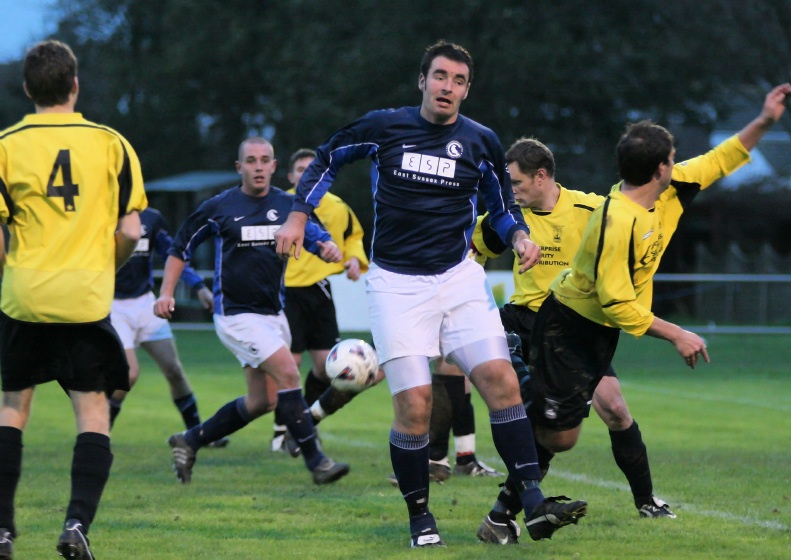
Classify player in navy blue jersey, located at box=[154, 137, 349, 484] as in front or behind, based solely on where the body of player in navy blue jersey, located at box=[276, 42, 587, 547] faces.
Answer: behind

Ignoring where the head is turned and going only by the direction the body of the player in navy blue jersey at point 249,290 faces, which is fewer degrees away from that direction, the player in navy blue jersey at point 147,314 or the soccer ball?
the soccer ball

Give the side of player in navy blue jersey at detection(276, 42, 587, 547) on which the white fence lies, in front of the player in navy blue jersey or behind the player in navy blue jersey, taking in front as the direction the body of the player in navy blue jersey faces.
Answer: behind

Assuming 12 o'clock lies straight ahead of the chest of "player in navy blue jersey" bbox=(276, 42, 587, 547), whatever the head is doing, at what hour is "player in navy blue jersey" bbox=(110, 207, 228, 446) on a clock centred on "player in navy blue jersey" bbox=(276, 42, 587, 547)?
"player in navy blue jersey" bbox=(110, 207, 228, 446) is roughly at 5 o'clock from "player in navy blue jersey" bbox=(276, 42, 587, 547).

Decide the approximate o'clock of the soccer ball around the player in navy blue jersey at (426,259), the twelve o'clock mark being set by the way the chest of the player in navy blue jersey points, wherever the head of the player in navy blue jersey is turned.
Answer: The soccer ball is roughly at 5 o'clock from the player in navy blue jersey.

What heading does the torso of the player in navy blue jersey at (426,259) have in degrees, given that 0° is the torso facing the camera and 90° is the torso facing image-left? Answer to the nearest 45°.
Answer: approximately 0°

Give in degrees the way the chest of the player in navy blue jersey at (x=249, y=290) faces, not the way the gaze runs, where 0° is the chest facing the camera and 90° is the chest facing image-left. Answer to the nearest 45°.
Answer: approximately 315°

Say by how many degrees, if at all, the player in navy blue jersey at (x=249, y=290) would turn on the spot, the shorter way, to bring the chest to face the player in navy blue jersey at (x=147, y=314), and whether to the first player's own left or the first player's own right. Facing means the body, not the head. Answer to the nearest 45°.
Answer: approximately 180°

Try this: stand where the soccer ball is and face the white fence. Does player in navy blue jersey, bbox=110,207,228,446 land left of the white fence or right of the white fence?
left

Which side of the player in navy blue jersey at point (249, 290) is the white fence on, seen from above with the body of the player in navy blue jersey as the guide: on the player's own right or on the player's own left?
on the player's own left
